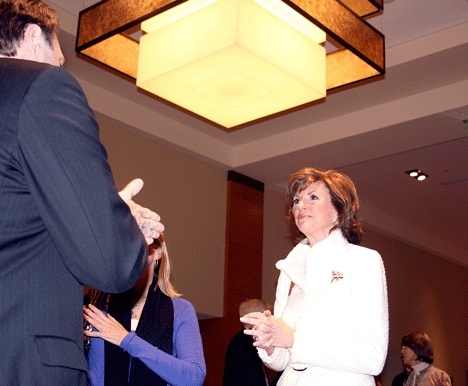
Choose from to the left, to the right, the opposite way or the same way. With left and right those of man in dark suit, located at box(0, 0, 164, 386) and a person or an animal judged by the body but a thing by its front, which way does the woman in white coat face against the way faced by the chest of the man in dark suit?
the opposite way

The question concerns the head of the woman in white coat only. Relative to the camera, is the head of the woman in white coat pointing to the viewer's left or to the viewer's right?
to the viewer's left

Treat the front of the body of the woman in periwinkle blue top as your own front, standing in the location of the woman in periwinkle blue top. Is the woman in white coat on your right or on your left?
on your left

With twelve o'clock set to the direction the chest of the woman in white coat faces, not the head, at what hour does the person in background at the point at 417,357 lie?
The person in background is roughly at 5 o'clock from the woman in white coat.

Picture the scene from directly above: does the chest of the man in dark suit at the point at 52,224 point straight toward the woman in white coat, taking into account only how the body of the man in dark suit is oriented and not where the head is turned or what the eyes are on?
yes

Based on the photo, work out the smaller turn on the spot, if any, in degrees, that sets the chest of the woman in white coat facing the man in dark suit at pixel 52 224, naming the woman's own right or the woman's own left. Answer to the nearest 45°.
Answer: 0° — they already face them

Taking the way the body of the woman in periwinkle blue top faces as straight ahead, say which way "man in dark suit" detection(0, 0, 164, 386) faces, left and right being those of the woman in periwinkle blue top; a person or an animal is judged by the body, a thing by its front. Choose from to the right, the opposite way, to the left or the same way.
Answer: the opposite way

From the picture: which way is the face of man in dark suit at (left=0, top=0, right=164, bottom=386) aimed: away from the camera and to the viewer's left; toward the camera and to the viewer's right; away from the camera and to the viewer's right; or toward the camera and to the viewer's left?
away from the camera and to the viewer's right

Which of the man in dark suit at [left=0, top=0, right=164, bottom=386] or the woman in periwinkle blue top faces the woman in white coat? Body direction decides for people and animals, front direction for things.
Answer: the man in dark suit

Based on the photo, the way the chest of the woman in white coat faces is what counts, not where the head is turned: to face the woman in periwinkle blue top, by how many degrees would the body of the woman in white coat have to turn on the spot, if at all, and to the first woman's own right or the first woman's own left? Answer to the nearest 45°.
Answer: approximately 90° to the first woman's own right

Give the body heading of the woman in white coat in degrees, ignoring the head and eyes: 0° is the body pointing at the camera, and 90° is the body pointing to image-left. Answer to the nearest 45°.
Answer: approximately 45°

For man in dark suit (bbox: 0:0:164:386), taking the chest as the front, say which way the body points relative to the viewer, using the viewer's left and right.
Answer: facing away from the viewer and to the right of the viewer
